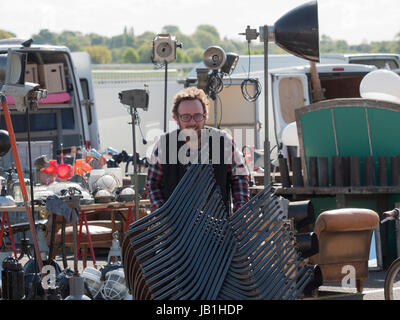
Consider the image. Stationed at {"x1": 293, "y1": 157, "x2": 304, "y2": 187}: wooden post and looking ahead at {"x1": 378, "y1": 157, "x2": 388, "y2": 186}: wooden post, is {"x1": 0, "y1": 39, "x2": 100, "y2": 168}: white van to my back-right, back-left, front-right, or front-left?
back-left

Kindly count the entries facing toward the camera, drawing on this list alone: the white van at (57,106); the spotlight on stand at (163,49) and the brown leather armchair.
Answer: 1

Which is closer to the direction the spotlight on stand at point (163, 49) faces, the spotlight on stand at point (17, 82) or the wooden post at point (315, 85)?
the spotlight on stand

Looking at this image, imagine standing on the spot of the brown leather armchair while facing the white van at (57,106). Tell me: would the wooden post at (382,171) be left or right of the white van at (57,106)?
right

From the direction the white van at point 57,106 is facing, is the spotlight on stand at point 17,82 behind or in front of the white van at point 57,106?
behind

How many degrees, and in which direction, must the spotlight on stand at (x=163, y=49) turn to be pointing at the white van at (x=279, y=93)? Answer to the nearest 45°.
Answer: approximately 135° to its left

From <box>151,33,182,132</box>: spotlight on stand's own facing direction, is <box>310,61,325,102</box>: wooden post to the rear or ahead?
to the rear

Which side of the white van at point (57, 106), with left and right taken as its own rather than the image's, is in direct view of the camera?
back

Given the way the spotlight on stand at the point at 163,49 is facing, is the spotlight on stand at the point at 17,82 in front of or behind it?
in front
